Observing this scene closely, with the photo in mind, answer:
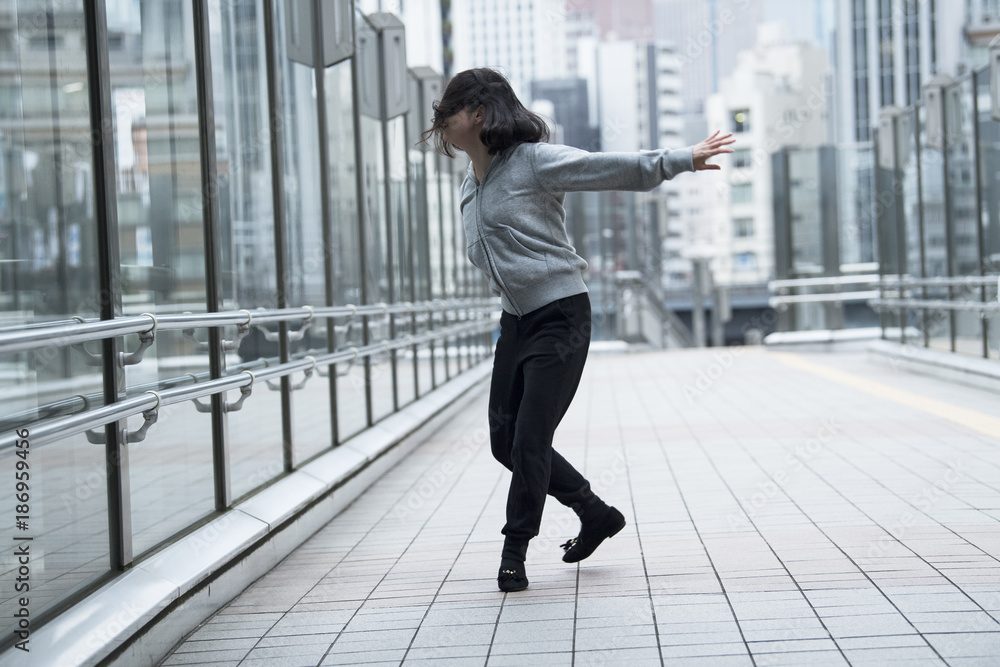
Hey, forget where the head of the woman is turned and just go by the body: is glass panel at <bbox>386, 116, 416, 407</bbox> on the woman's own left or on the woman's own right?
on the woman's own right

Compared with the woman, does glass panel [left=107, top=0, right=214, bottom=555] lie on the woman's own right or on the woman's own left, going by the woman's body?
on the woman's own right

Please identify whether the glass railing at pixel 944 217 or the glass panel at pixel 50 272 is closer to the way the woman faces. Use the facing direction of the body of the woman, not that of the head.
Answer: the glass panel

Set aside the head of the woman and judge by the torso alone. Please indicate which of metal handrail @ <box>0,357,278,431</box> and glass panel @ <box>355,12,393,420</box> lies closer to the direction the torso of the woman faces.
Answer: the metal handrail

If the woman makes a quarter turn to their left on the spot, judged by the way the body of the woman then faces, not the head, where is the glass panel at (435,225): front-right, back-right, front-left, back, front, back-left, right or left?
back-left

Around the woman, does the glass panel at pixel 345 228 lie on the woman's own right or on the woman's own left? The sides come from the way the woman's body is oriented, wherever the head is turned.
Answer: on the woman's own right

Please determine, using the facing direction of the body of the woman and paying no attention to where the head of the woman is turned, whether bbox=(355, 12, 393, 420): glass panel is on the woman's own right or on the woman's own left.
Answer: on the woman's own right

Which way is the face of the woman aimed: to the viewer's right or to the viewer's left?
to the viewer's left

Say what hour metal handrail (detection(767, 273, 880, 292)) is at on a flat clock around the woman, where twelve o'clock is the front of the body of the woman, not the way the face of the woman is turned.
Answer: The metal handrail is roughly at 5 o'clock from the woman.

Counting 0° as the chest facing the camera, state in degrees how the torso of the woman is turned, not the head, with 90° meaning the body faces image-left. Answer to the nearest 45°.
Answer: approximately 45°

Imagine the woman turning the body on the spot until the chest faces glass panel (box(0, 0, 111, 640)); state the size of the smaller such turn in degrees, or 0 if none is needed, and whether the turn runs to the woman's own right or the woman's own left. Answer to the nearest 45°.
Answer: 0° — they already face it

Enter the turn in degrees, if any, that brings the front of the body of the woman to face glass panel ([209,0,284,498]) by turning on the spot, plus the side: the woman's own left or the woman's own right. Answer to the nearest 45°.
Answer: approximately 90° to the woman's own right

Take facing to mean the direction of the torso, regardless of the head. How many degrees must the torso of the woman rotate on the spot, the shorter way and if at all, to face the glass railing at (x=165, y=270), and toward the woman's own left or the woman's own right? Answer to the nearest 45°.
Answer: approximately 45° to the woman's own right
